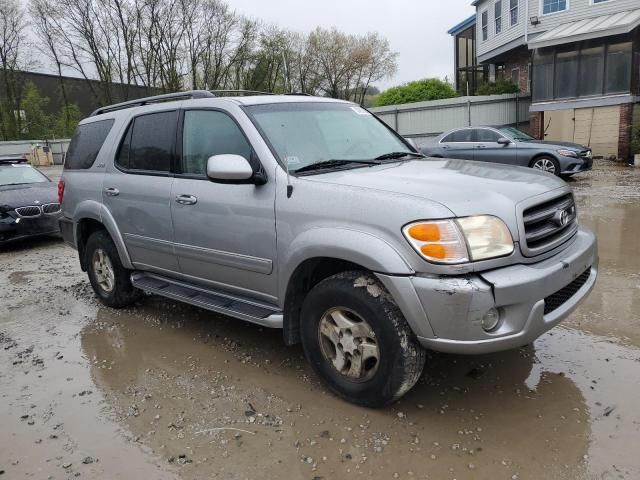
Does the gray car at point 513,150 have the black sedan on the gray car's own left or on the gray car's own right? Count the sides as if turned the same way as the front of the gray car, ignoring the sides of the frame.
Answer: on the gray car's own right

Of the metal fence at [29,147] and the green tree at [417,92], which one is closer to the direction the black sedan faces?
the green tree

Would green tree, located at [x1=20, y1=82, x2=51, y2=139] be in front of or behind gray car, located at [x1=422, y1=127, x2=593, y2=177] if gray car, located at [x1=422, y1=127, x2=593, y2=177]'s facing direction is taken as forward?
behind

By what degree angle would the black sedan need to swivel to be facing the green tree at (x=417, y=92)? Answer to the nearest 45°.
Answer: approximately 90° to its left

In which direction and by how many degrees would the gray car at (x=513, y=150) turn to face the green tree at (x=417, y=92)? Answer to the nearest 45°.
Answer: approximately 135° to its left

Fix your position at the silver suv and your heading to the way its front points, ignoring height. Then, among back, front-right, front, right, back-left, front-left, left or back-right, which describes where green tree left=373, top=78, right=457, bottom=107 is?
back-left

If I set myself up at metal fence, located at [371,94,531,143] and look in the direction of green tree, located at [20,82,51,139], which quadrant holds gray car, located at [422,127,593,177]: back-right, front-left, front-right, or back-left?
back-left

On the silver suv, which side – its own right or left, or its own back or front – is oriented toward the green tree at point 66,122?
back

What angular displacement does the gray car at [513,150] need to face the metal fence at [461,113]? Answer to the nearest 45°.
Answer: approximately 135° to its left

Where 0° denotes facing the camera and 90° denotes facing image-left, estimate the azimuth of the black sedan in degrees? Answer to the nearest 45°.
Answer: approximately 315°

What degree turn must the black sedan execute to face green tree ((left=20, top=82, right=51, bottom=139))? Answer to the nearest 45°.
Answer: approximately 135° to its left

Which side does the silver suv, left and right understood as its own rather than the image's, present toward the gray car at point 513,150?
left

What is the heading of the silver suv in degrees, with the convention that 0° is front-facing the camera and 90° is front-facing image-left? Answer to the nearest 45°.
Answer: approximately 315°

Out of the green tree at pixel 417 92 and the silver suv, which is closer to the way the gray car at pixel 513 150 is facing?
the silver suv
